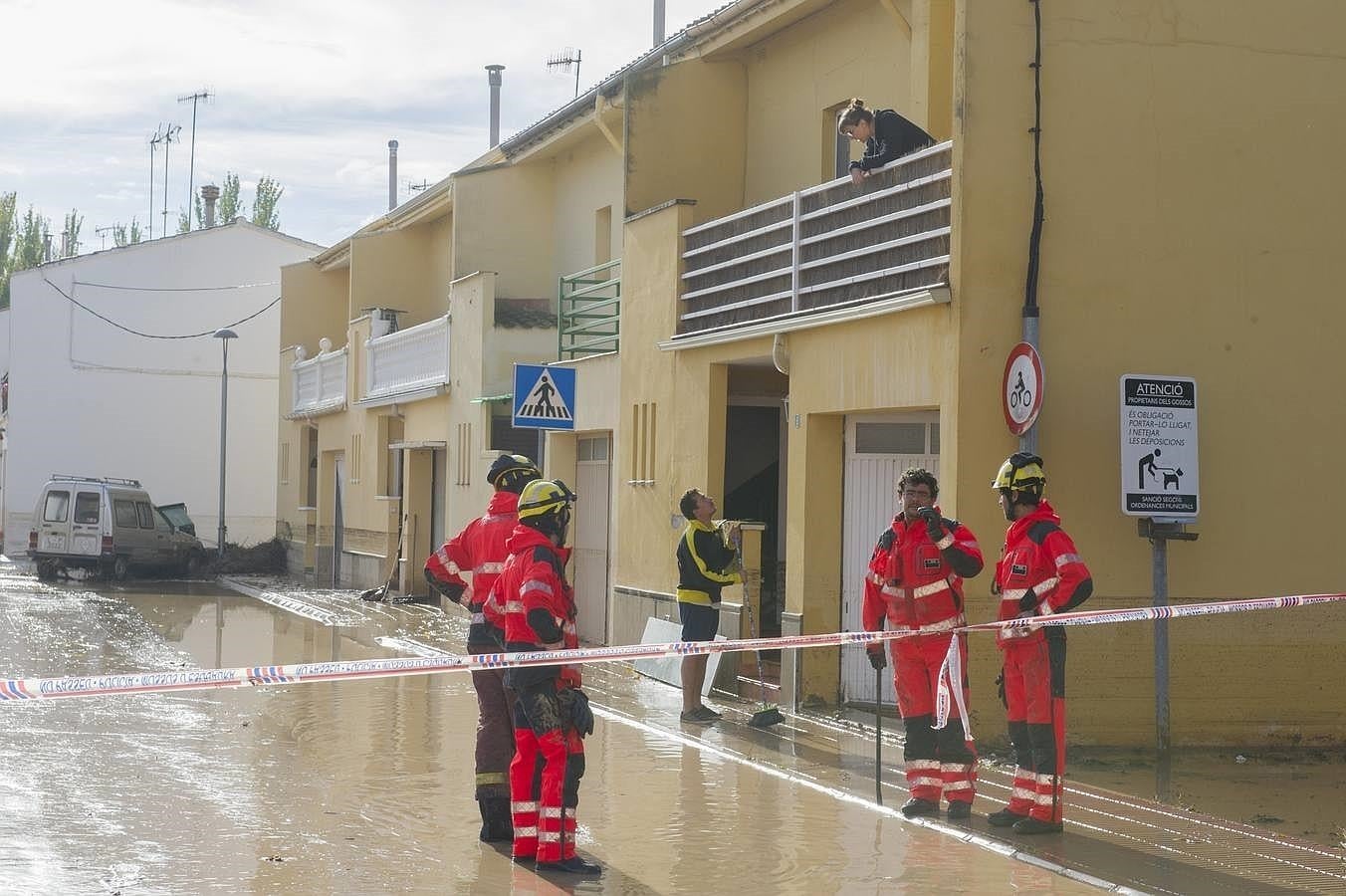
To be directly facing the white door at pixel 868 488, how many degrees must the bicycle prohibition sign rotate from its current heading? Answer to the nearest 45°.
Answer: approximately 90° to its right

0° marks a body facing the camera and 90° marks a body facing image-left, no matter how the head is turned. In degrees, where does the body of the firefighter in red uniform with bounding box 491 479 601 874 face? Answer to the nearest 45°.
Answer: approximately 270°

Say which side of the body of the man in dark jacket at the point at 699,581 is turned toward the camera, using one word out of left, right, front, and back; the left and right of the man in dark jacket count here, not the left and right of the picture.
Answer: right

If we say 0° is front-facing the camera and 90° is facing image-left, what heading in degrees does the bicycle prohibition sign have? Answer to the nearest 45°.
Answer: approximately 45°

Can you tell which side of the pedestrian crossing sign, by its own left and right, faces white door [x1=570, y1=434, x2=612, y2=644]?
back

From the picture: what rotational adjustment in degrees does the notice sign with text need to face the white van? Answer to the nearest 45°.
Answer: approximately 135° to its right

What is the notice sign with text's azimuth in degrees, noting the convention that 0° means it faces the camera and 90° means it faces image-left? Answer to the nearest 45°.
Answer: approximately 0°

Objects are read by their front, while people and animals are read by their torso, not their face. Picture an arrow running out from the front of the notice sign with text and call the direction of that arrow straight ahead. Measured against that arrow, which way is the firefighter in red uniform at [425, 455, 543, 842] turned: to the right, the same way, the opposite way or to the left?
the opposite way

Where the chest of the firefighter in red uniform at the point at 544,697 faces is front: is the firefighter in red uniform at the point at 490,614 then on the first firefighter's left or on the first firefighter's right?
on the first firefighter's left
